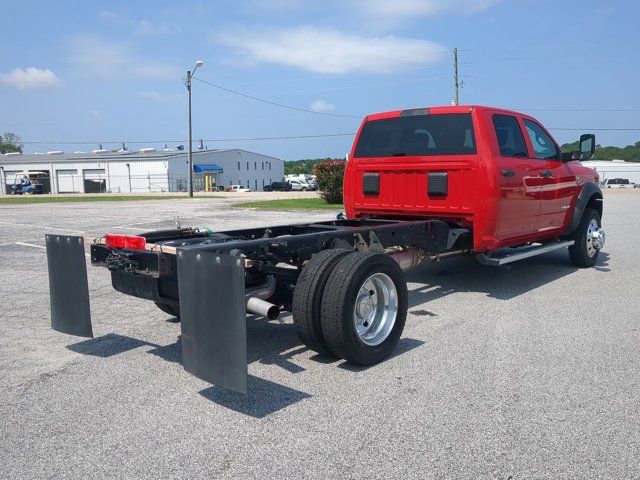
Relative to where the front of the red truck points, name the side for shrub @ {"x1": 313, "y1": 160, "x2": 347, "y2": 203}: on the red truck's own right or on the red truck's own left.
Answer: on the red truck's own left

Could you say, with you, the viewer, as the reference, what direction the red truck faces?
facing away from the viewer and to the right of the viewer
